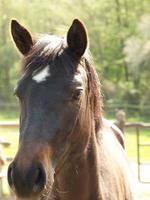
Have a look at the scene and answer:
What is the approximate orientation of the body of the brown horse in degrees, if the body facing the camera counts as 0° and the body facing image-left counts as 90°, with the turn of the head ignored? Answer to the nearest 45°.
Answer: approximately 45°
